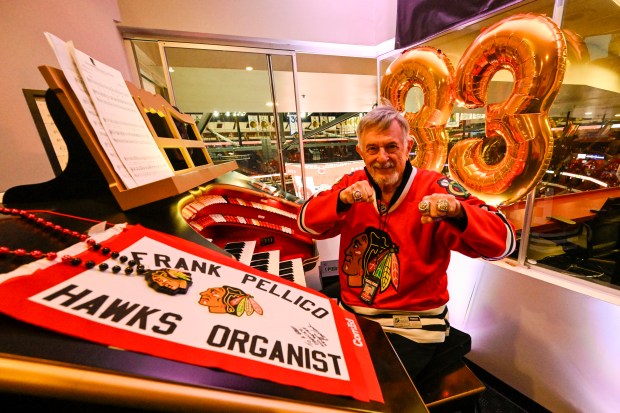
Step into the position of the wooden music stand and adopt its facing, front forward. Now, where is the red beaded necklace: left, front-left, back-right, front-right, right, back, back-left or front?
front-right

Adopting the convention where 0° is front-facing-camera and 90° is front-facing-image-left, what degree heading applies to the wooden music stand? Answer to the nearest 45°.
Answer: approximately 315°
